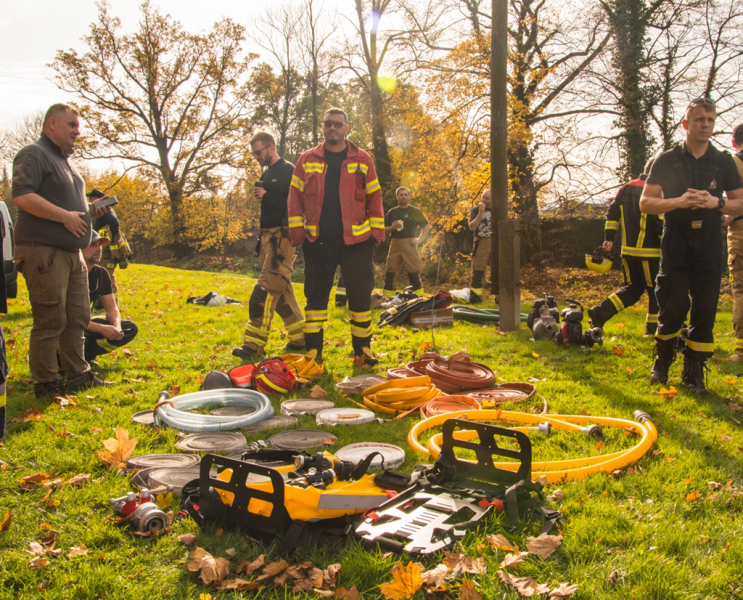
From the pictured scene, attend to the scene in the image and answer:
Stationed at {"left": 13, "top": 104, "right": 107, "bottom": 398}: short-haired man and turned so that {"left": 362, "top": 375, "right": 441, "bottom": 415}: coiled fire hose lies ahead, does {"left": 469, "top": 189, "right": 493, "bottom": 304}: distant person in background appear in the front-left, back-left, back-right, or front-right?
front-left

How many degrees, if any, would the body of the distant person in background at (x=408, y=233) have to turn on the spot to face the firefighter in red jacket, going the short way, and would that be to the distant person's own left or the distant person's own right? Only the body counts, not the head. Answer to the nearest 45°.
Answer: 0° — they already face them

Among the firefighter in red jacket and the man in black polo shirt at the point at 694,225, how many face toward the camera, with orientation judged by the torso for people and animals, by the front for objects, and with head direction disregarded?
2

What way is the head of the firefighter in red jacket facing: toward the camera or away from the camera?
toward the camera

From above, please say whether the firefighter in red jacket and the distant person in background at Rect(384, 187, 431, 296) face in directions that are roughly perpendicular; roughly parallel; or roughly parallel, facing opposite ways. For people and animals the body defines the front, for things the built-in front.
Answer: roughly parallel

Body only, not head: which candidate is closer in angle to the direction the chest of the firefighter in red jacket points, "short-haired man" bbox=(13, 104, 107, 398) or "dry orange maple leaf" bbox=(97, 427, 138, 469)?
the dry orange maple leaf

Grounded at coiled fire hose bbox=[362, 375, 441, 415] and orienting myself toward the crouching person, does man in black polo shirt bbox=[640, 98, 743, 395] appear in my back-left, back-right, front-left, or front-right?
back-right

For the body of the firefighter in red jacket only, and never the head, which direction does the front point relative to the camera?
toward the camera

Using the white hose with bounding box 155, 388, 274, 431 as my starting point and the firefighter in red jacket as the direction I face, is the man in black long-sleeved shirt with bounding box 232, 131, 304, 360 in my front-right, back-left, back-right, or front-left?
front-left

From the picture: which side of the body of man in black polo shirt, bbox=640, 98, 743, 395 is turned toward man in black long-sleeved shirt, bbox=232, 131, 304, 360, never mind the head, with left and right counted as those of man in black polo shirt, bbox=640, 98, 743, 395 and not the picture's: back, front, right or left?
right

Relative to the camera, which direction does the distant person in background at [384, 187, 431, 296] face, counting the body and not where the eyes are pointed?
toward the camera

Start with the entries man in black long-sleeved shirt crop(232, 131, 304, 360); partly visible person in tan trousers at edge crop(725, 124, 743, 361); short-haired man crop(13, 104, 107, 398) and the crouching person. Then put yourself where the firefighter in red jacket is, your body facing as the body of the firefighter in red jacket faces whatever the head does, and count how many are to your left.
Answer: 1

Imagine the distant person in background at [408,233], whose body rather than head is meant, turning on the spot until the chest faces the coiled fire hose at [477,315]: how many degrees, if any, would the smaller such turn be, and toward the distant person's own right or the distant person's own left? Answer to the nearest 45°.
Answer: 0° — they already face it

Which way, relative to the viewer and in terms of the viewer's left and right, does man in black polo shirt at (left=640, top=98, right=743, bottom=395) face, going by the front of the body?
facing the viewer

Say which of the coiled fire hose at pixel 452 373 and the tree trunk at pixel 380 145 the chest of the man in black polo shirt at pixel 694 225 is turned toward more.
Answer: the coiled fire hose

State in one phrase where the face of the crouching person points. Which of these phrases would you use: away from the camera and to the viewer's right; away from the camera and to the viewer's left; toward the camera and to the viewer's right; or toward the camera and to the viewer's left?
toward the camera and to the viewer's right

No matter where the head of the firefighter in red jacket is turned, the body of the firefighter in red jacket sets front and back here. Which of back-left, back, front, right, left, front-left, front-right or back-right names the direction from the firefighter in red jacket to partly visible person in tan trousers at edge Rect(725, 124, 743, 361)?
left
